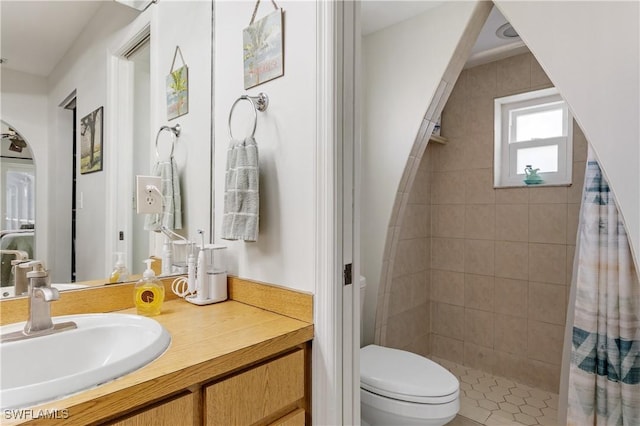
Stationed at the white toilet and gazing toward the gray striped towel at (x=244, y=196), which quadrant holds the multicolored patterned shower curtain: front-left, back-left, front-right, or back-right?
back-left

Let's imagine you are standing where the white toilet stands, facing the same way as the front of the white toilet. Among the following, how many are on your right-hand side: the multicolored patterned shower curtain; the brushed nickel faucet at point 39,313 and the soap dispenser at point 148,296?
2

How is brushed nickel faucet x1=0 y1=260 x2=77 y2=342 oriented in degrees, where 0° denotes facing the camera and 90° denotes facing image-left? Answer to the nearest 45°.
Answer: approximately 315°

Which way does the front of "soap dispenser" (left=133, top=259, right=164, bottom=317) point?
toward the camera

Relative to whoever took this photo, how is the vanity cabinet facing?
facing the viewer and to the right of the viewer

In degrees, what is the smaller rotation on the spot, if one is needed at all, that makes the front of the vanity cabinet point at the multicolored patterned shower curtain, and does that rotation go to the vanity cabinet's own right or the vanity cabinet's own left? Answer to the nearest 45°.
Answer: approximately 45° to the vanity cabinet's own left
